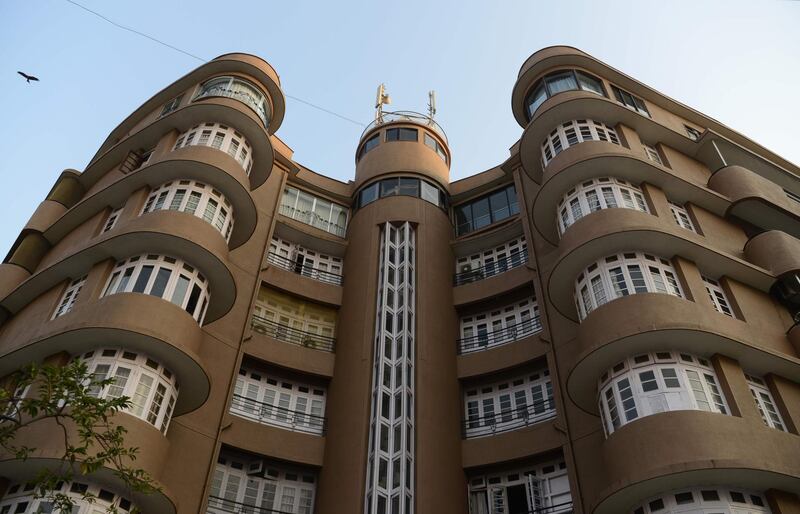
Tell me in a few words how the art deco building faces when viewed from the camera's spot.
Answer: facing the viewer
